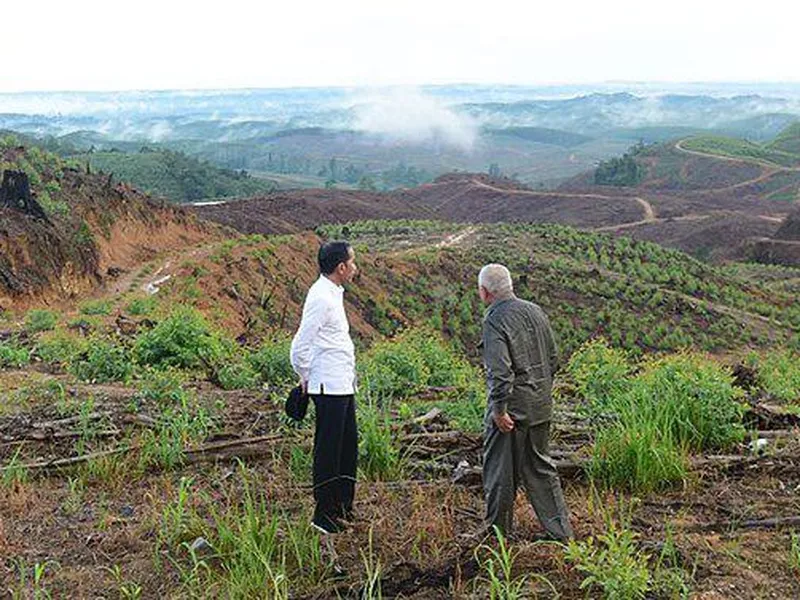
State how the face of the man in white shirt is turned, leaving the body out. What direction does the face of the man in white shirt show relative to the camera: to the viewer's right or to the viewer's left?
to the viewer's right

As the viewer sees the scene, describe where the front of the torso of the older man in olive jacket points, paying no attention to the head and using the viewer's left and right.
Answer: facing away from the viewer and to the left of the viewer

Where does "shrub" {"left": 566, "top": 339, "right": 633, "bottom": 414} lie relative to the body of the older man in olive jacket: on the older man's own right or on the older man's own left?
on the older man's own right

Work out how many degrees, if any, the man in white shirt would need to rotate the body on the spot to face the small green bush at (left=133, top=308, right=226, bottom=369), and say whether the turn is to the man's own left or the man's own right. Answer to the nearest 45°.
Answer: approximately 90° to the man's own left

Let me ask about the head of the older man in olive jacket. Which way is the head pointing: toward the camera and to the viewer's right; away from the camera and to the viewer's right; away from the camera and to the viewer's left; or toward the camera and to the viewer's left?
away from the camera and to the viewer's left

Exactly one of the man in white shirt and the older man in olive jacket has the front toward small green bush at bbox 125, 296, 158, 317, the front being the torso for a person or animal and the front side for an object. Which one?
the older man in olive jacket

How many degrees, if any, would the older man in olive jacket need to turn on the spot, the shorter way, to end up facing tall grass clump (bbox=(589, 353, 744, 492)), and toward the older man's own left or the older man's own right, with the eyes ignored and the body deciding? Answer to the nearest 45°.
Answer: approximately 90° to the older man's own right
